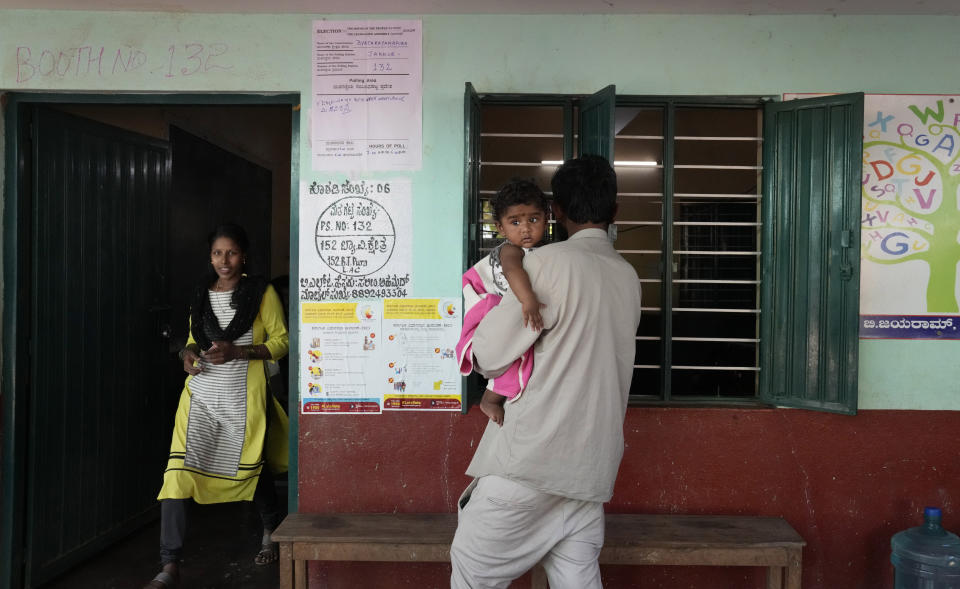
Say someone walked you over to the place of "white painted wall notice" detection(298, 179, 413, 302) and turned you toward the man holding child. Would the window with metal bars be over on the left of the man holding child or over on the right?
left

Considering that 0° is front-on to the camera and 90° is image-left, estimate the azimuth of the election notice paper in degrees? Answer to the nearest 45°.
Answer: approximately 0°

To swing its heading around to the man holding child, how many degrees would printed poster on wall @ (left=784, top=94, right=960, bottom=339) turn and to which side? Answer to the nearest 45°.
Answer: approximately 45° to its right

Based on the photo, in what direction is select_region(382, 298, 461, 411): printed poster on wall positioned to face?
toward the camera

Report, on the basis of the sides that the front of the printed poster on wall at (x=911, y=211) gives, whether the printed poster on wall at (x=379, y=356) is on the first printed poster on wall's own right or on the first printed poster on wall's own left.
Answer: on the first printed poster on wall's own right

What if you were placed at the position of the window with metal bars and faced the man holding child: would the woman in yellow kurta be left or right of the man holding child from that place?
right

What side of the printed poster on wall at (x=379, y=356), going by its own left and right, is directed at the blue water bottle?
left

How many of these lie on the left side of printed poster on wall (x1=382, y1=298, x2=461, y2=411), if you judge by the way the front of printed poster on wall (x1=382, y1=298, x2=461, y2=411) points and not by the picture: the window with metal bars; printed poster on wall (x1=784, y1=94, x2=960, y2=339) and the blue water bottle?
3

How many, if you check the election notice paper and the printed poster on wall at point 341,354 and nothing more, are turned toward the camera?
2
